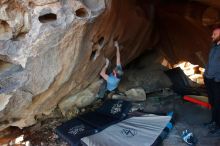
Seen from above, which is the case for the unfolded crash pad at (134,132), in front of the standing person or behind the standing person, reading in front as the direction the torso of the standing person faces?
in front

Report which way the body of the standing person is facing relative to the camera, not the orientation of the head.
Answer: to the viewer's left

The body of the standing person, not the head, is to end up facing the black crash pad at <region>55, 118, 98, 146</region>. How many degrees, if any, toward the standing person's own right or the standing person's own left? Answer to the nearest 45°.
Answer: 0° — they already face it

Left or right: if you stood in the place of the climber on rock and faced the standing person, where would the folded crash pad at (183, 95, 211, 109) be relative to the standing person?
left

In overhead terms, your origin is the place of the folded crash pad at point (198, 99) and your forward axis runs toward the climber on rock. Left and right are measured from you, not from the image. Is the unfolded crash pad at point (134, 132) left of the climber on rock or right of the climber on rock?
left

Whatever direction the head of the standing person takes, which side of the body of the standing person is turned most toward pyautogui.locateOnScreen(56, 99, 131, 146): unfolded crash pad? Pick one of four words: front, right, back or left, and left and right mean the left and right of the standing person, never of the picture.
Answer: front

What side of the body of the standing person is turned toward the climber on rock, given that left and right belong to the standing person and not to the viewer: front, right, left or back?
front
